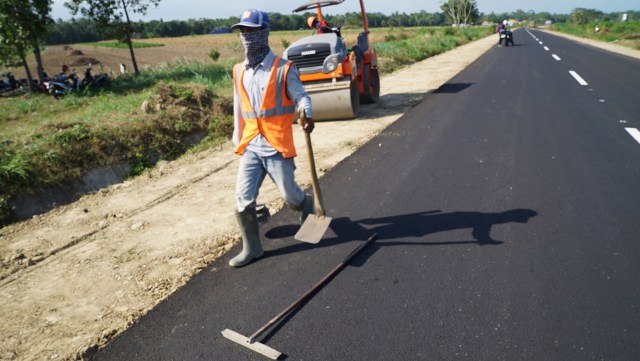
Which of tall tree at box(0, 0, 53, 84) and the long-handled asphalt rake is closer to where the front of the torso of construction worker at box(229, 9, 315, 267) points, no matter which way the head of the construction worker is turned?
the long-handled asphalt rake

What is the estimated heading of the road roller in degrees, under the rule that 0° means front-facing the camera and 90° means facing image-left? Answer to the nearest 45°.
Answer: approximately 45°

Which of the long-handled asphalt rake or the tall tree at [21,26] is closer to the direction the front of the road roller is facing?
the long-handled asphalt rake

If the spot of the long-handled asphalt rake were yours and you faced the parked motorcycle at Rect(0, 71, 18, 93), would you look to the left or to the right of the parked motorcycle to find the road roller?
right

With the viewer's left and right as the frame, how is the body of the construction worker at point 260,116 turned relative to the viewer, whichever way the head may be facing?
facing the viewer and to the left of the viewer

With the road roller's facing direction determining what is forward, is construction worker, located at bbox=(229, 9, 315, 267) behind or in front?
in front

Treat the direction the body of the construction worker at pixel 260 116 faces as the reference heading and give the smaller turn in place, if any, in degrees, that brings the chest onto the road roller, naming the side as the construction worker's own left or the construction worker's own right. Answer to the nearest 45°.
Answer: approximately 135° to the construction worker's own right

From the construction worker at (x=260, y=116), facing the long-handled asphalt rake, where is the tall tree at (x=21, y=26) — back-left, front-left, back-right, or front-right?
back-right

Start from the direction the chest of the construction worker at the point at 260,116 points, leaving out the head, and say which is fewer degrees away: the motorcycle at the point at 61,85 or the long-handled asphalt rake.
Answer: the long-handled asphalt rake

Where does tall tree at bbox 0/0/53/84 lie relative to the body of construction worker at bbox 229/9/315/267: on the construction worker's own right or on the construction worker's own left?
on the construction worker's own right

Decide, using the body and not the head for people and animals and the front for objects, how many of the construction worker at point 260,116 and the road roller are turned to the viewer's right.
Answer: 0
